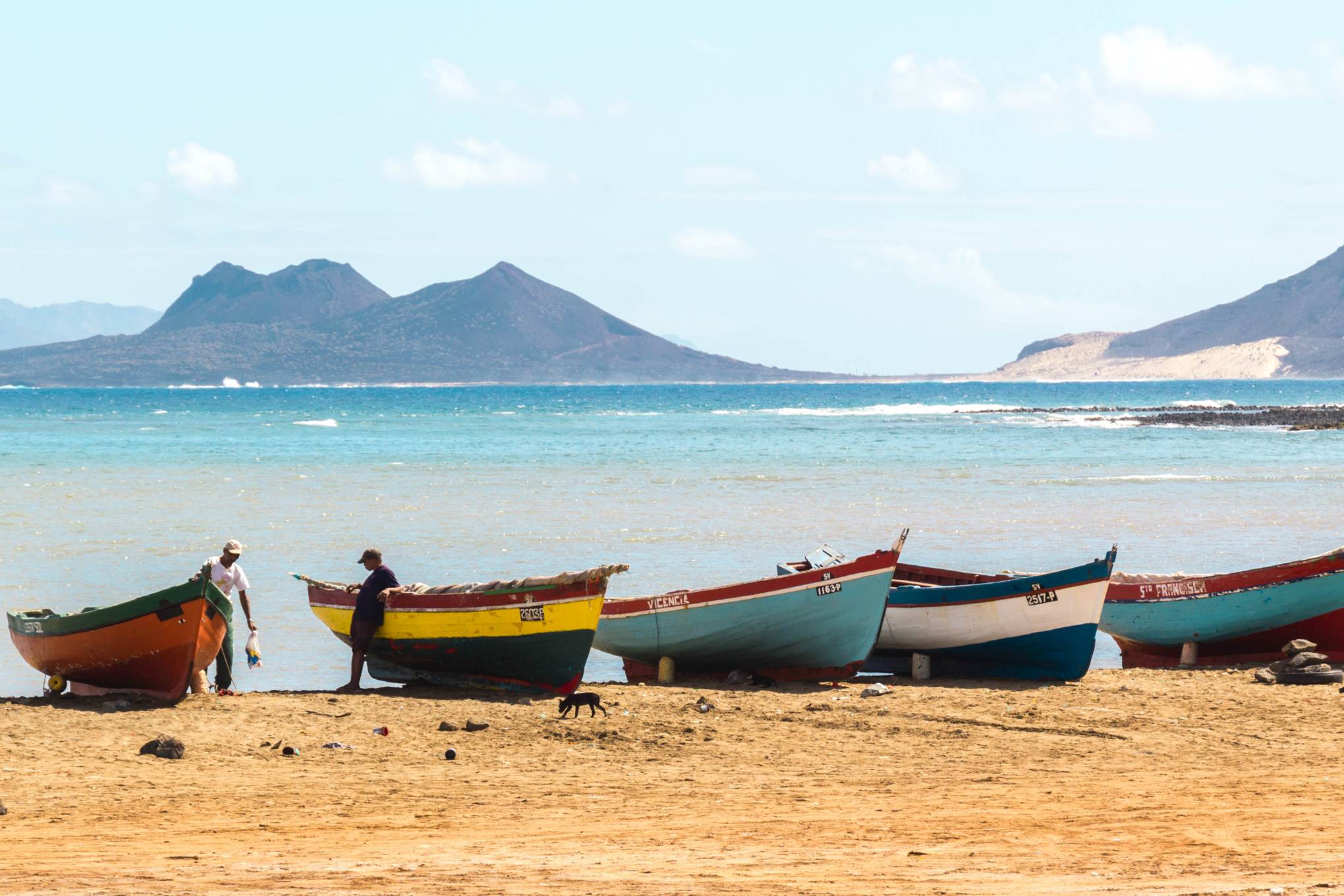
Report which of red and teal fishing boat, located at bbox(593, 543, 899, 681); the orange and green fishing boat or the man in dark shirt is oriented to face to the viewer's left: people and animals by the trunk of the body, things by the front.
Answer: the man in dark shirt

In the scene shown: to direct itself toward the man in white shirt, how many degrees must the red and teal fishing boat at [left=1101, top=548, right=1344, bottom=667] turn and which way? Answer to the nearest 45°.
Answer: approximately 135° to its right

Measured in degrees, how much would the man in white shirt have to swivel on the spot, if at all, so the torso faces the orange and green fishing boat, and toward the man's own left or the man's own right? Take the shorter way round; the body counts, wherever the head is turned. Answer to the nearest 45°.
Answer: approximately 45° to the man's own right

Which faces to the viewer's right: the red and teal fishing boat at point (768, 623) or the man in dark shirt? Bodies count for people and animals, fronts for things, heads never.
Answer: the red and teal fishing boat

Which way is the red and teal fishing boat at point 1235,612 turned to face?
to the viewer's right

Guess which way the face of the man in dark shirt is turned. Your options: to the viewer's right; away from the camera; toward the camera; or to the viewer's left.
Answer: to the viewer's left

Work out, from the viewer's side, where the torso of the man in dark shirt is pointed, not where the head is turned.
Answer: to the viewer's left

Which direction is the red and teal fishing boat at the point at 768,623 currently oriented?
to the viewer's right

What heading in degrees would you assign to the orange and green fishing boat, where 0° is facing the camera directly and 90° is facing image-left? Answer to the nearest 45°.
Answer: approximately 315°

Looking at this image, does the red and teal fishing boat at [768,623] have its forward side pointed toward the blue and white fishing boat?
yes

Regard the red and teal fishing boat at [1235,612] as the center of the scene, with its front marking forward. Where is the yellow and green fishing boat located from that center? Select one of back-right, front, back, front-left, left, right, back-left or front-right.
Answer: back-right

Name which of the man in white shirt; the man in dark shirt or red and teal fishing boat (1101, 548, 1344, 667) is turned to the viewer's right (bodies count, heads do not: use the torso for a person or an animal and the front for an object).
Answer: the red and teal fishing boat

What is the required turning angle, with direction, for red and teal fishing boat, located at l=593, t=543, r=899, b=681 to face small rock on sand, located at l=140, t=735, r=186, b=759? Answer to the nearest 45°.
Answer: approximately 135° to its right

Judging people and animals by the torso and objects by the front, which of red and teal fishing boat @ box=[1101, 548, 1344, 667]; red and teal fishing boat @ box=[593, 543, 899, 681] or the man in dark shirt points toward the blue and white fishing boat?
red and teal fishing boat @ box=[593, 543, 899, 681]
